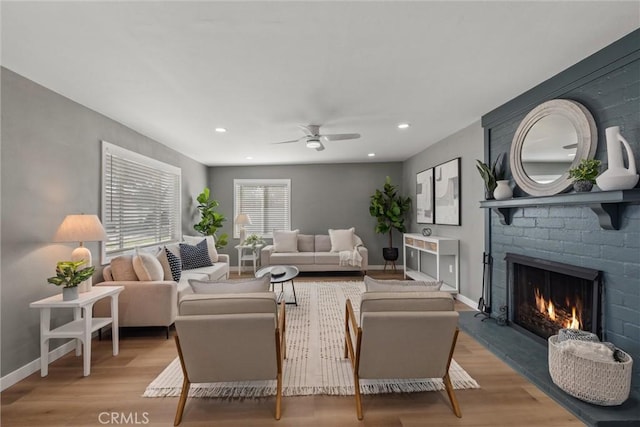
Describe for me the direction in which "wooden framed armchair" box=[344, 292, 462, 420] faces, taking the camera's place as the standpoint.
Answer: facing away from the viewer

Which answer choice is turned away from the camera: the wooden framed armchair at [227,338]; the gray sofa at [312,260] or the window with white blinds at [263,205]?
the wooden framed armchair

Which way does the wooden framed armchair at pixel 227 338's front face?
away from the camera

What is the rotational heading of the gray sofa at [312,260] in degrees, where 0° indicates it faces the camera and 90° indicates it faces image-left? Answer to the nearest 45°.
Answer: approximately 0°

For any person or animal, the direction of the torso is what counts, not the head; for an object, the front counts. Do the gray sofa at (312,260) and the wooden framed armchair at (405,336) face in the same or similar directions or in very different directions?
very different directions

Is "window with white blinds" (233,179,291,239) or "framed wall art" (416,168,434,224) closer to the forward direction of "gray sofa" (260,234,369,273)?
the framed wall art

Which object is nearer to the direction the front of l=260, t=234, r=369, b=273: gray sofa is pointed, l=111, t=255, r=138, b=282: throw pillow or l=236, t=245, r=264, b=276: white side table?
the throw pillow

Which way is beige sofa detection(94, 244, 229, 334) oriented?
to the viewer's right

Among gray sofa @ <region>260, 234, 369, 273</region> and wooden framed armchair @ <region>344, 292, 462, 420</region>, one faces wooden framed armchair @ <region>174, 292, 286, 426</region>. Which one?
the gray sofa

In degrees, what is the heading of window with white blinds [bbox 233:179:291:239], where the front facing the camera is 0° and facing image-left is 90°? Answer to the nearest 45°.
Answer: approximately 0°

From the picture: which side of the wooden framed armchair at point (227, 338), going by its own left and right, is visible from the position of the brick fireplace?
right

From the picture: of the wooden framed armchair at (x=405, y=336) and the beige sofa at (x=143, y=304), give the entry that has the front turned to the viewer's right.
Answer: the beige sofa
